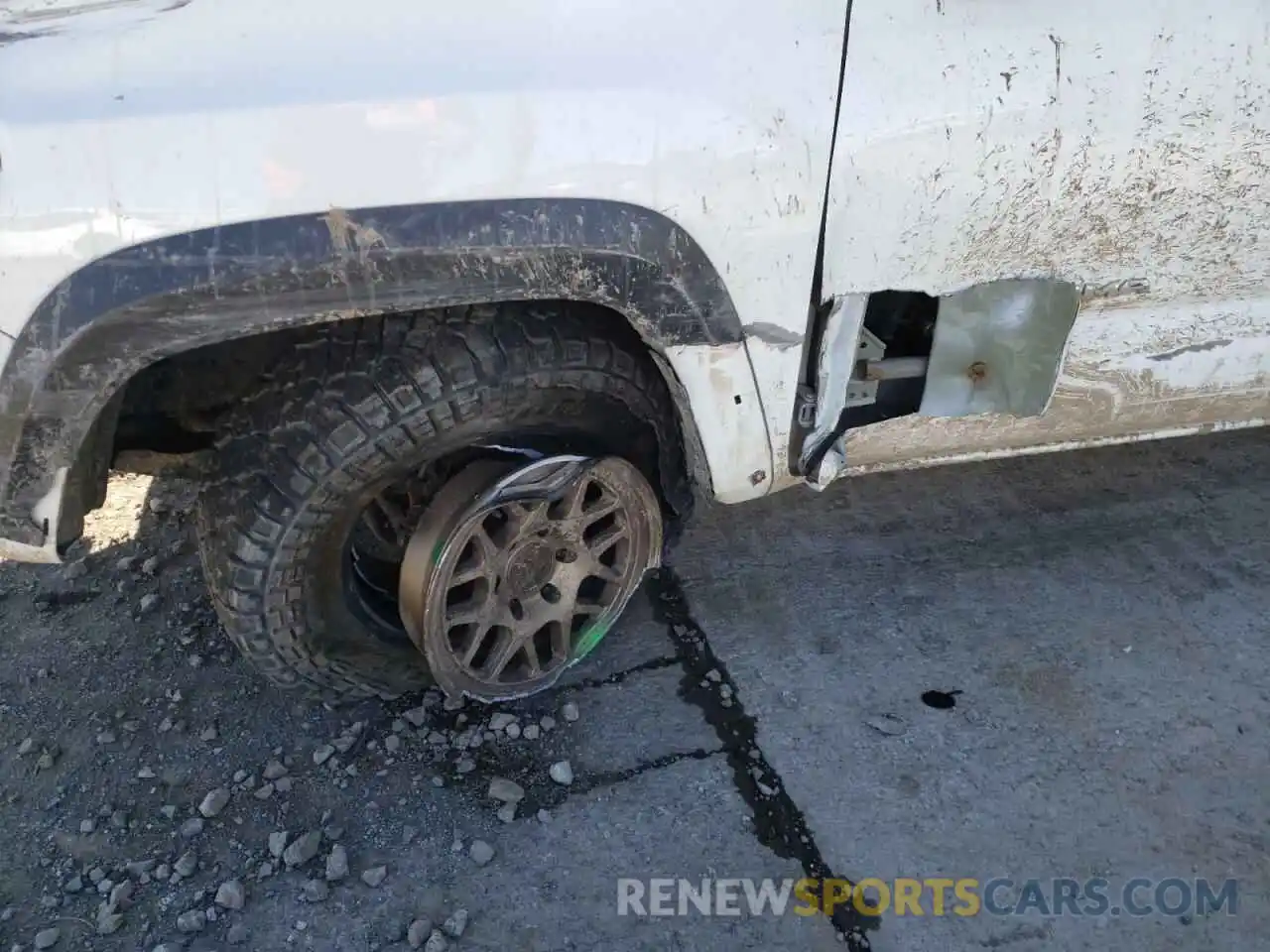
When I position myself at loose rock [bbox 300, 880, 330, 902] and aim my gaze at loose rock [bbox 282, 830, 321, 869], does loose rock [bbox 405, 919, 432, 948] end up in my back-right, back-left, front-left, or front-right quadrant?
back-right

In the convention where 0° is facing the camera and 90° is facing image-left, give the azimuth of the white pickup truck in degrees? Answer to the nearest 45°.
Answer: approximately 90°
